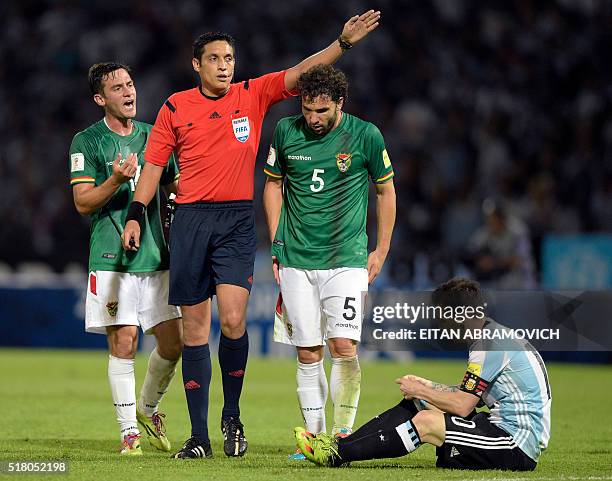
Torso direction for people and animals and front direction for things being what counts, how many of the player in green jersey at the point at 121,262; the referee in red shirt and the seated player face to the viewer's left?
1

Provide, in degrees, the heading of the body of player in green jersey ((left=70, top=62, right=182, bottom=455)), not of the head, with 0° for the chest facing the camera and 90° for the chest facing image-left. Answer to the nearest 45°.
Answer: approximately 315°

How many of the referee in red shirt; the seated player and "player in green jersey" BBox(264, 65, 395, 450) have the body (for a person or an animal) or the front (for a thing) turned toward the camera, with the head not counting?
2

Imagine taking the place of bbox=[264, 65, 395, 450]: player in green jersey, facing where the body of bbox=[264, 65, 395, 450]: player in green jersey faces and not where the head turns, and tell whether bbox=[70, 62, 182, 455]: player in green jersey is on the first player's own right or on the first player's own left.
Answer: on the first player's own right

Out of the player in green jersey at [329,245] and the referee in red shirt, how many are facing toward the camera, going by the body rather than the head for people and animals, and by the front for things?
2

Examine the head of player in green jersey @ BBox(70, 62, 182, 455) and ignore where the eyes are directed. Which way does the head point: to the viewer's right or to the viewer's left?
to the viewer's right

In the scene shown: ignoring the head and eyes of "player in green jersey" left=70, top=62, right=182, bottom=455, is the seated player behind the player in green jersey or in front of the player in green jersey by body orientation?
in front

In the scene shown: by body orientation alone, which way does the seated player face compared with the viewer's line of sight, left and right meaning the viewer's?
facing to the left of the viewer

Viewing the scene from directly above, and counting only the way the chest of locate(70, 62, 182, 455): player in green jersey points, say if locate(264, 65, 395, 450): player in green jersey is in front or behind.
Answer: in front

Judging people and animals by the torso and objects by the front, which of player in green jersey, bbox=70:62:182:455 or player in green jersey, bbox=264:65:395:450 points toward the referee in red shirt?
player in green jersey, bbox=70:62:182:455

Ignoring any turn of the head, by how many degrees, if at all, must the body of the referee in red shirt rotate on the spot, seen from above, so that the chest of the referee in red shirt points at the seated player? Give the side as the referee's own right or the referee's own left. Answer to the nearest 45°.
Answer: approximately 45° to the referee's own left

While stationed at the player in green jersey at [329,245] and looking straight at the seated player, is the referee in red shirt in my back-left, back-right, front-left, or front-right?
back-right

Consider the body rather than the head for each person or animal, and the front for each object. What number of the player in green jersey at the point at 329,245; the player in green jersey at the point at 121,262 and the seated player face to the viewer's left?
1

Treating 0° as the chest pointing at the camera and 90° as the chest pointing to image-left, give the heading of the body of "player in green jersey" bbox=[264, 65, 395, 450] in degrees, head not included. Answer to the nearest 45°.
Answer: approximately 0°

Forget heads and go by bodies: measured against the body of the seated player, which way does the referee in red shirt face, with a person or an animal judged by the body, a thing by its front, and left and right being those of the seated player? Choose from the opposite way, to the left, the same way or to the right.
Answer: to the left
